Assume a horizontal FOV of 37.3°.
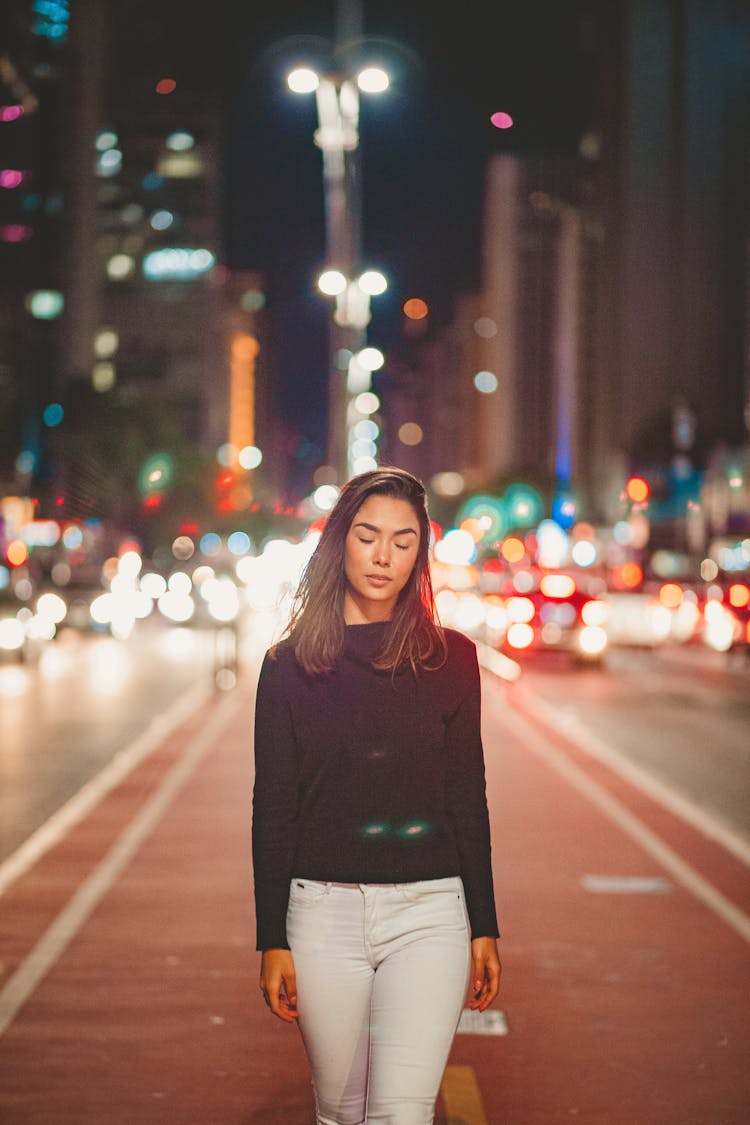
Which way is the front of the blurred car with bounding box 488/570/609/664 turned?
away from the camera

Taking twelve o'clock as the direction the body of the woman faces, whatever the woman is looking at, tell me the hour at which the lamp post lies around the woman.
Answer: The lamp post is roughly at 6 o'clock from the woman.

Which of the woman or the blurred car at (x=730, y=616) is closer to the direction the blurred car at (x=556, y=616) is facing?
the blurred car

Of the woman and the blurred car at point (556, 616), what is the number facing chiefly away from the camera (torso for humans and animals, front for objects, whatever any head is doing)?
1

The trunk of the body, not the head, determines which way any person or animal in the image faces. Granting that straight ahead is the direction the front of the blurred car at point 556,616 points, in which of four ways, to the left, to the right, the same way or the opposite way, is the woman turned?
the opposite way

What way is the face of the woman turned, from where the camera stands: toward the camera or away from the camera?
toward the camera

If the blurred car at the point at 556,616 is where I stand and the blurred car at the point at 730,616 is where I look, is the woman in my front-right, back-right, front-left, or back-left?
back-right

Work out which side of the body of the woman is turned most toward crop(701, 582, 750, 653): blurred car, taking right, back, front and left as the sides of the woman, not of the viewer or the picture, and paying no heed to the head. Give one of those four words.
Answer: back

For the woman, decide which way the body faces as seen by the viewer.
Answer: toward the camera

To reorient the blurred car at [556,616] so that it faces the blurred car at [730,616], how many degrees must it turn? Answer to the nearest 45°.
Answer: approximately 45° to its right

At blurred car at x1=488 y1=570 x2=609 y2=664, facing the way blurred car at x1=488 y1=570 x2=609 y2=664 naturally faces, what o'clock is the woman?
The woman is roughly at 6 o'clock from the blurred car.
